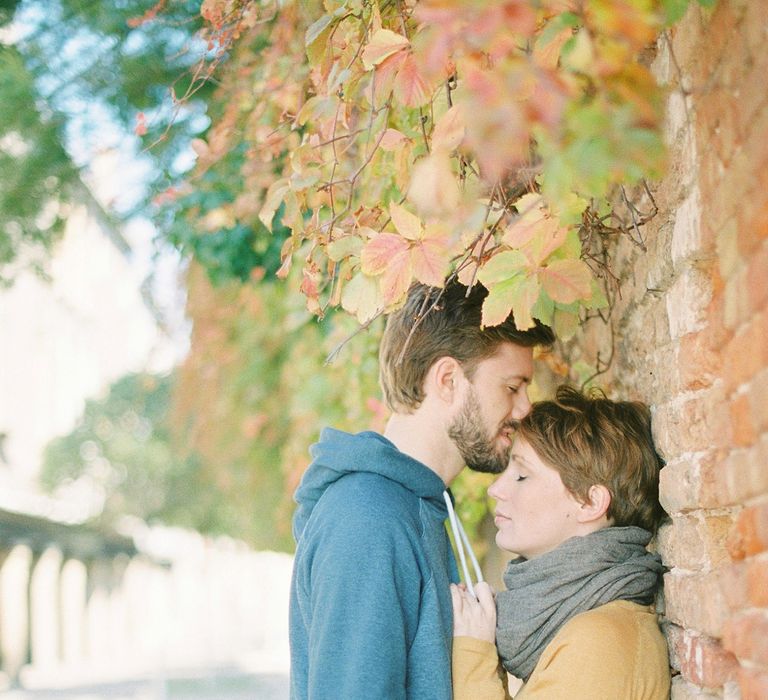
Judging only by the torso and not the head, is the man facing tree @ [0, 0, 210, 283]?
no

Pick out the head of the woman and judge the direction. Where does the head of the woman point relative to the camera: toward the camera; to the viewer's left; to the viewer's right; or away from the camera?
to the viewer's left

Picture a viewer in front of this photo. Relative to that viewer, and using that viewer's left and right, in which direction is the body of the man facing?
facing to the right of the viewer

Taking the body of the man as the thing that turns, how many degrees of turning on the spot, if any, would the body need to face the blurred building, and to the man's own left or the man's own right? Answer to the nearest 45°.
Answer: approximately 90° to the man's own left

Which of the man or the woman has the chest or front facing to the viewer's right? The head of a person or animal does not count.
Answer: the man

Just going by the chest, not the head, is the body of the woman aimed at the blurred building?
no

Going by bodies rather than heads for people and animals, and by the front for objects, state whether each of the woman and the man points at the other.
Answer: yes

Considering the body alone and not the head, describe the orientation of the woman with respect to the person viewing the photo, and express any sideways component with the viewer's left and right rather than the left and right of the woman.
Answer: facing to the left of the viewer

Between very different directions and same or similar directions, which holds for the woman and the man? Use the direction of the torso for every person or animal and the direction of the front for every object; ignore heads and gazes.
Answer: very different directions
